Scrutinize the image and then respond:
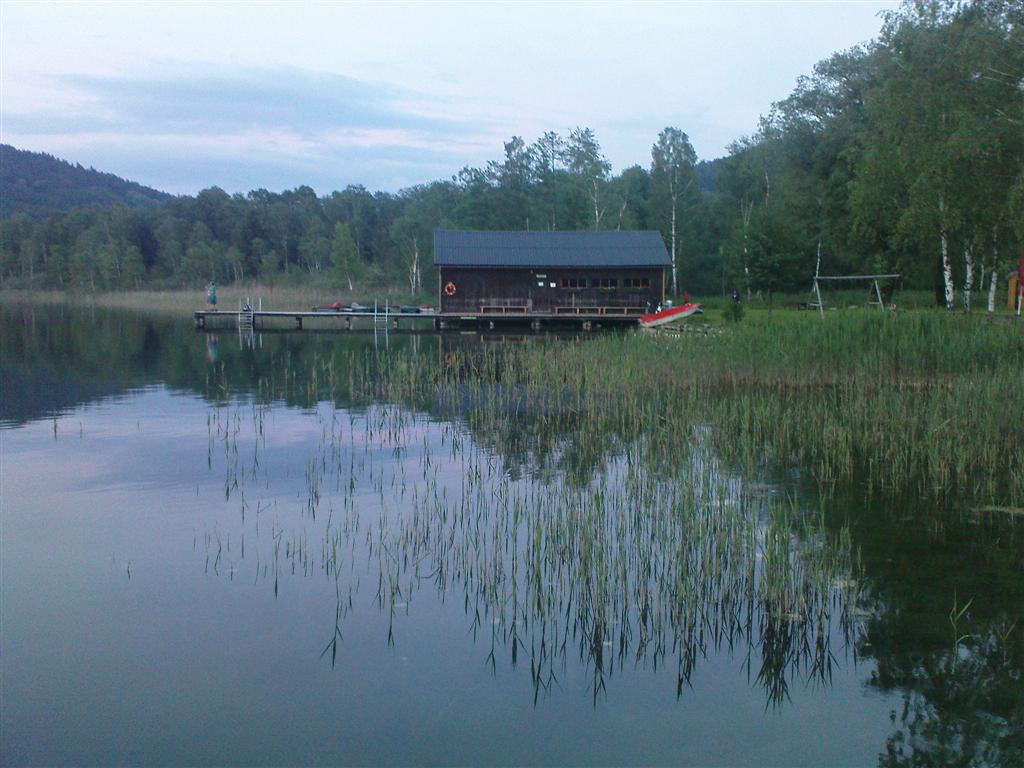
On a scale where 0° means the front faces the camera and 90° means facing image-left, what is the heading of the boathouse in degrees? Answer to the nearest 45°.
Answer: approximately 0°

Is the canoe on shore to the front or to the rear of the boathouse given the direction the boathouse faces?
to the front
